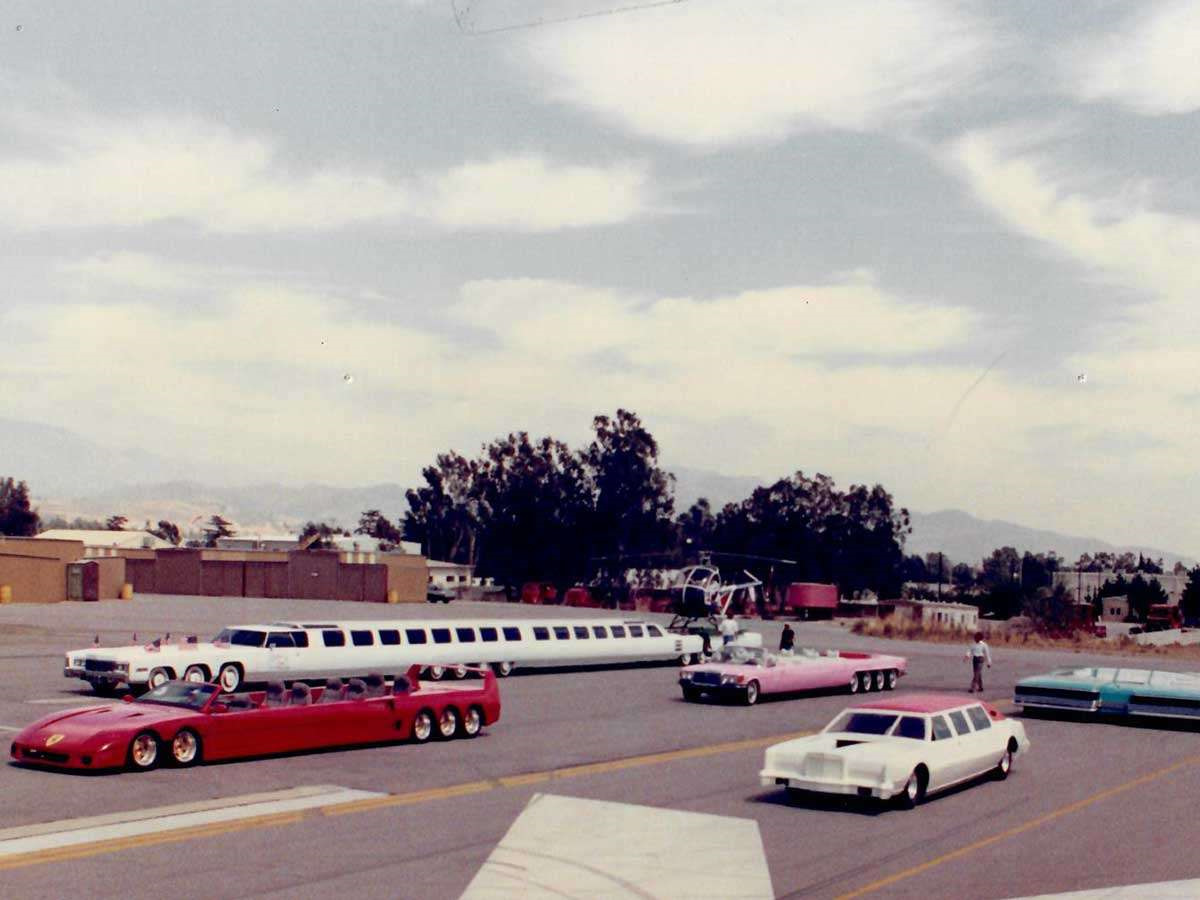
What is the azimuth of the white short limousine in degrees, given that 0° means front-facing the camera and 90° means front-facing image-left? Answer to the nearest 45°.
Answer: approximately 45°

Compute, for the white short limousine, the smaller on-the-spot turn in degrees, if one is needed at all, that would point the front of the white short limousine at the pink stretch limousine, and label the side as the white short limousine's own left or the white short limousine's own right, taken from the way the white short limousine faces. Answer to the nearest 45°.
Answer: approximately 135° to the white short limousine's own right

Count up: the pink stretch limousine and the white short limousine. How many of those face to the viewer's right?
0

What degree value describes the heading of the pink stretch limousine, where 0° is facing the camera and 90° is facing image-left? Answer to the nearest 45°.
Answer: approximately 45°

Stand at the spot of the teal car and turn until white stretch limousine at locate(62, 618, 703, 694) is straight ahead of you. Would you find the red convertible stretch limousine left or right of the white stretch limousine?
left

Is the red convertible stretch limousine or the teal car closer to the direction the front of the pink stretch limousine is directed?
the red convertible stretch limousine

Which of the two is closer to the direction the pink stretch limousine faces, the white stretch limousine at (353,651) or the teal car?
the white stretch limousine

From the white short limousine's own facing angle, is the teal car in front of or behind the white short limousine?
behind

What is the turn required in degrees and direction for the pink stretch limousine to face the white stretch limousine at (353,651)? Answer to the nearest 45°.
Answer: approximately 45° to its right

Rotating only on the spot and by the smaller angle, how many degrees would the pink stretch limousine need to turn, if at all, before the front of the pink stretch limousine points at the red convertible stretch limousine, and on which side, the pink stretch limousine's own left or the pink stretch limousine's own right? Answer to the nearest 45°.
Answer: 0° — it already faces it
